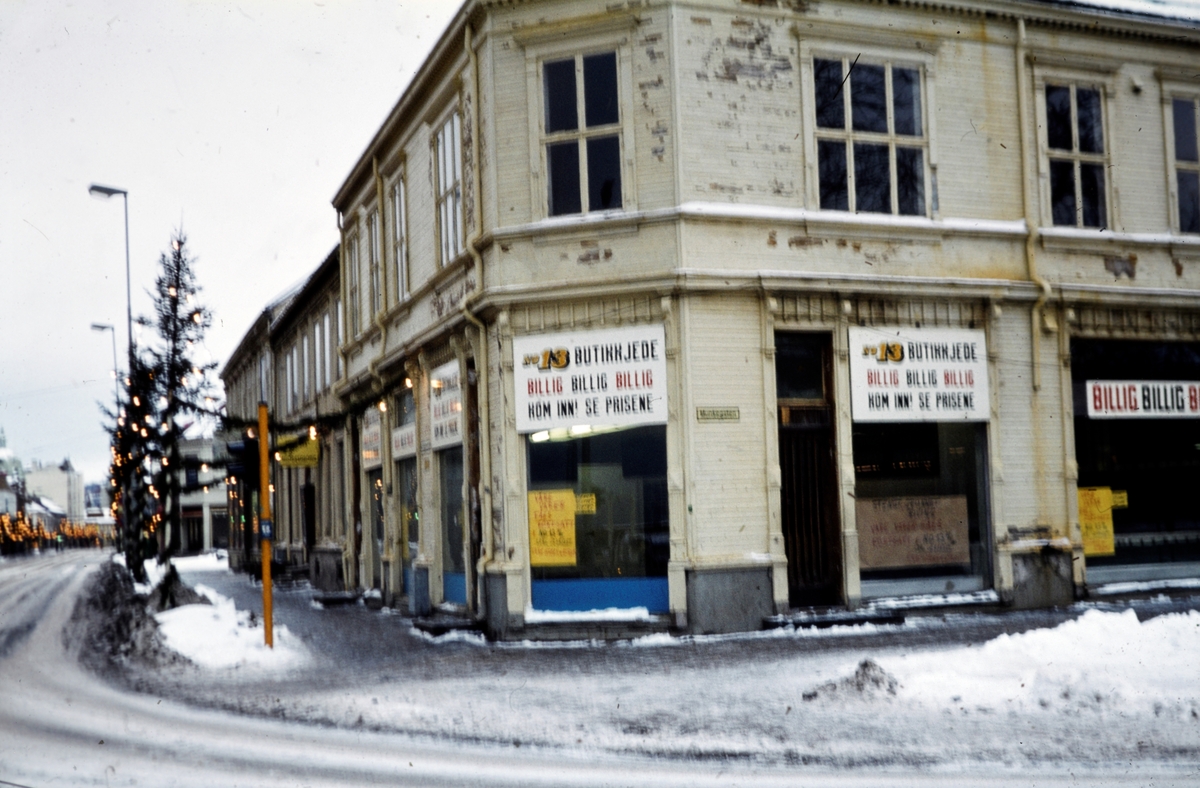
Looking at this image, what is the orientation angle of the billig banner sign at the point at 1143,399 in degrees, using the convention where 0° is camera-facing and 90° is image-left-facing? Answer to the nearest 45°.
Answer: approximately 0°

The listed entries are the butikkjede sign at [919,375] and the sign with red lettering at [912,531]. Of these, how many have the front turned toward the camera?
2

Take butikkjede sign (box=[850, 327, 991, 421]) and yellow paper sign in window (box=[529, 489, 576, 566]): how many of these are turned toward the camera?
2

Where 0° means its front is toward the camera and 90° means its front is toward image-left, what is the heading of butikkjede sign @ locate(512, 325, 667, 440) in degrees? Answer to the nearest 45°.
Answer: approximately 0°

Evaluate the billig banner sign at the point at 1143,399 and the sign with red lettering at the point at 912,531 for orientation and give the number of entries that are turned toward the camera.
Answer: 2

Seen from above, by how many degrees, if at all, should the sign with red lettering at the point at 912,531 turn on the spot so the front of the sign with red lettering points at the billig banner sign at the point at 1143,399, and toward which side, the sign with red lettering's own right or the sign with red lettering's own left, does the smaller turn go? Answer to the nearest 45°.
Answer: approximately 135° to the sign with red lettering's own left
